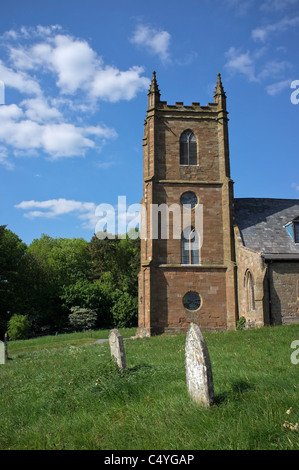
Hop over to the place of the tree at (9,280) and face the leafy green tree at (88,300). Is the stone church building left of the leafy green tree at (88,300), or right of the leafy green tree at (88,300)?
right

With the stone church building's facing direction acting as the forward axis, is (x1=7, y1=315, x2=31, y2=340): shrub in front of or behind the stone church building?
in front

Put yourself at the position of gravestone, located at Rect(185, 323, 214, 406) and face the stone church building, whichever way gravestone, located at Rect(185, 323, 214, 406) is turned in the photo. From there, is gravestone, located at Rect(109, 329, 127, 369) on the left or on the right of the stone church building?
left

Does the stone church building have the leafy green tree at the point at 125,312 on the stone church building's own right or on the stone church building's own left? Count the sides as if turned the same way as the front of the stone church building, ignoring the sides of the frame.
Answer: on the stone church building's own right
